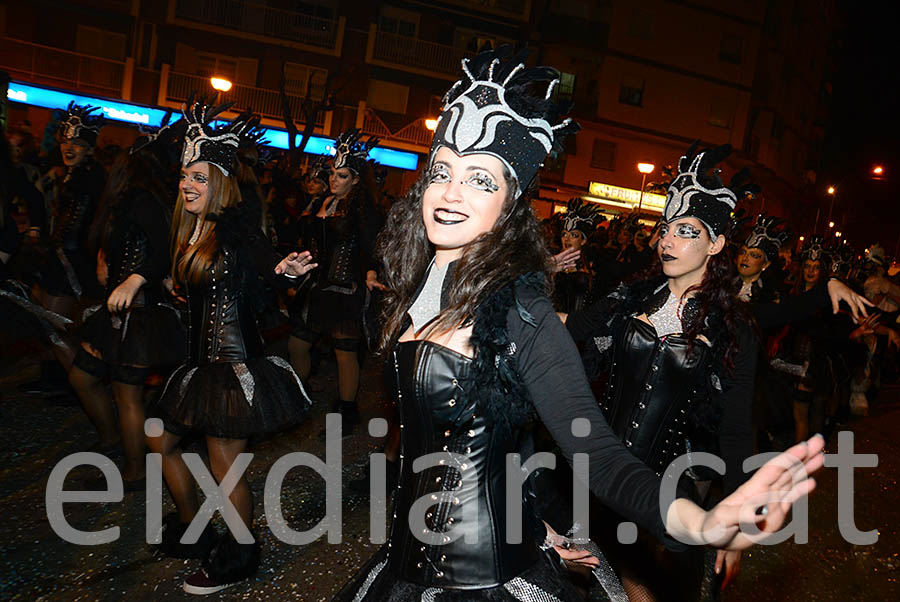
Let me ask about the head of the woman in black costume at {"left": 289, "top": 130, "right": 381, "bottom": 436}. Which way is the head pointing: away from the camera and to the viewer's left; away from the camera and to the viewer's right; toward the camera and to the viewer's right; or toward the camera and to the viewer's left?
toward the camera and to the viewer's left

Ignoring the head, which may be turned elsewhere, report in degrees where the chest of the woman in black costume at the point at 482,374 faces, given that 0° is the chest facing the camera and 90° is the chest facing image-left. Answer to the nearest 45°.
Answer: approximately 45°

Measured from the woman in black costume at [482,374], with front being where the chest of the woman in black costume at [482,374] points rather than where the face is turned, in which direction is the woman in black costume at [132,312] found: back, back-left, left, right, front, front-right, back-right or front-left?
right

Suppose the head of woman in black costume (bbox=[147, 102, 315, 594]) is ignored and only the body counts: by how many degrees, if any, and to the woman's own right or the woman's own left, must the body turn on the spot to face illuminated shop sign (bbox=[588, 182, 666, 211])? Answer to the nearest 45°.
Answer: approximately 180°

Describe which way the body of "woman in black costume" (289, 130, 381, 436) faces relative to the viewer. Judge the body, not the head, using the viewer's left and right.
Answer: facing the viewer and to the left of the viewer

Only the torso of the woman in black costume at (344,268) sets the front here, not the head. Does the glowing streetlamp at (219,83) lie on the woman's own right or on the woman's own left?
on the woman's own right
